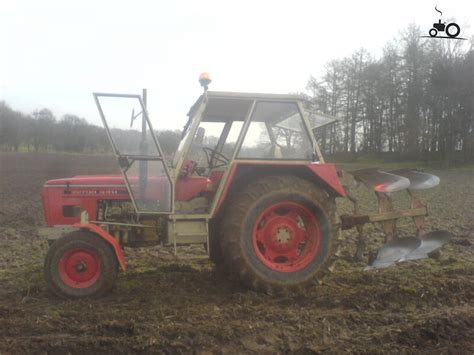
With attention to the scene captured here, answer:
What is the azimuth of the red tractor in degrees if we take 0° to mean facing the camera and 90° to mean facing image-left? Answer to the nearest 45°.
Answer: approximately 90°
